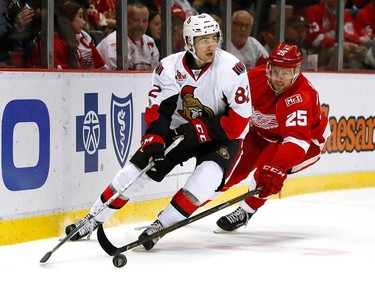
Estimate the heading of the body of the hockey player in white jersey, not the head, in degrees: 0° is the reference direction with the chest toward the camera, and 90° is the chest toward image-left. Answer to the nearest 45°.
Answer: approximately 0°

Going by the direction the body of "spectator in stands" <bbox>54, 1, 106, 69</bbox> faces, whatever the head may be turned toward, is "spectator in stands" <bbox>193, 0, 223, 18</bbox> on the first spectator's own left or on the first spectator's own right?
on the first spectator's own left

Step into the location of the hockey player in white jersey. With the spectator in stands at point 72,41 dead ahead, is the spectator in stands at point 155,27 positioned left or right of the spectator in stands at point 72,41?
right

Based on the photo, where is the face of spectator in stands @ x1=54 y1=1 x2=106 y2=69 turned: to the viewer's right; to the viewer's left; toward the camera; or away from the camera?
to the viewer's right

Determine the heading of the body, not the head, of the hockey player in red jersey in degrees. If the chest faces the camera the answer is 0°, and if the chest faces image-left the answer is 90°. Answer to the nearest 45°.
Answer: approximately 45°

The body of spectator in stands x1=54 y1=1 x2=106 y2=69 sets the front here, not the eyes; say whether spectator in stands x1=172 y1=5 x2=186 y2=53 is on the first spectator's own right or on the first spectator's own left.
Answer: on the first spectator's own left

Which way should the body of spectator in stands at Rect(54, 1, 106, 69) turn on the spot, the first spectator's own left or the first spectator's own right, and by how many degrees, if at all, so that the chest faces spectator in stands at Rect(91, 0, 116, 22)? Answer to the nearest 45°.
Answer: approximately 90° to the first spectator's own left
